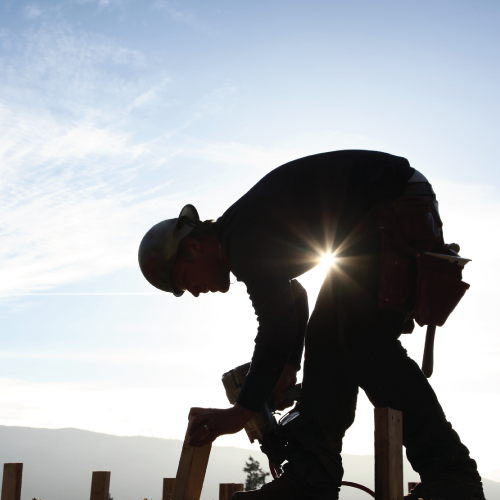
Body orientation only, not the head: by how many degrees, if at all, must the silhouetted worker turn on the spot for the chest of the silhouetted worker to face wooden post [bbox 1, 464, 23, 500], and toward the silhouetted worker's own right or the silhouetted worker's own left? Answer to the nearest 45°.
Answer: approximately 45° to the silhouetted worker's own right

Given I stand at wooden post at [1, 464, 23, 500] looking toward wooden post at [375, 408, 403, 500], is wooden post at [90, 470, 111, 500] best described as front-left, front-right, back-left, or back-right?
front-left

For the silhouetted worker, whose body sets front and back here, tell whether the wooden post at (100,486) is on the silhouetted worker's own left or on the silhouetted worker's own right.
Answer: on the silhouetted worker's own right

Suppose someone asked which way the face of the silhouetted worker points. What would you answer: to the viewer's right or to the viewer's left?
to the viewer's left

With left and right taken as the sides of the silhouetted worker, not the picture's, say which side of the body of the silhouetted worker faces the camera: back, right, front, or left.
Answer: left

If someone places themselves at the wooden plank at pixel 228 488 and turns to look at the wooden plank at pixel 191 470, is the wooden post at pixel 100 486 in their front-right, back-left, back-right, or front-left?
front-right
